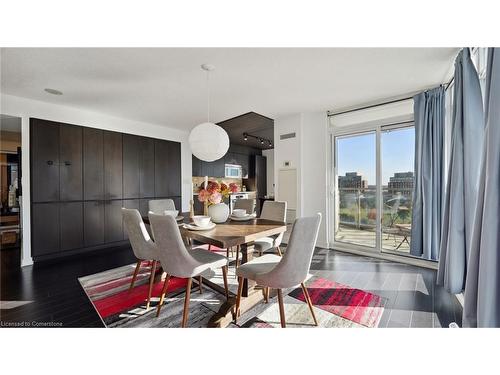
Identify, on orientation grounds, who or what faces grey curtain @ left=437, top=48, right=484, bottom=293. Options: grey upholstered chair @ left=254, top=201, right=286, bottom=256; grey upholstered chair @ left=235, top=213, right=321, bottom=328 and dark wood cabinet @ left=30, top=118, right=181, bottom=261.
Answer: the dark wood cabinet

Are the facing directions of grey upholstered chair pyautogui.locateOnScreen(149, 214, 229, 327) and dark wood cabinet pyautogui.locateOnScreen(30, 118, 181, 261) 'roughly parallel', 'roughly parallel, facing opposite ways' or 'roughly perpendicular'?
roughly perpendicular

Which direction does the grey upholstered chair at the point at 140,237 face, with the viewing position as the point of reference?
facing away from the viewer and to the right of the viewer

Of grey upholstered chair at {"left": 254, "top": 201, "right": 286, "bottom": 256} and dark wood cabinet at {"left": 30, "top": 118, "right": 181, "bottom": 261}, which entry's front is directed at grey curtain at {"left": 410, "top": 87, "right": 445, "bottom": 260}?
the dark wood cabinet

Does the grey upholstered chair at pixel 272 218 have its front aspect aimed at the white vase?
yes

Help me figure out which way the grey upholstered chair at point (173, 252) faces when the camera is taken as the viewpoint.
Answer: facing away from the viewer and to the right of the viewer
